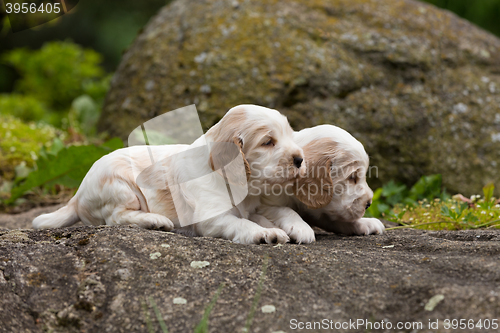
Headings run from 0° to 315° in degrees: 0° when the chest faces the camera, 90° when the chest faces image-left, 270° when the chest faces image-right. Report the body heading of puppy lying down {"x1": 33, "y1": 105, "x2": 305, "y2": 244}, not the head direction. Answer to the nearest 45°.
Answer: approximately 270°

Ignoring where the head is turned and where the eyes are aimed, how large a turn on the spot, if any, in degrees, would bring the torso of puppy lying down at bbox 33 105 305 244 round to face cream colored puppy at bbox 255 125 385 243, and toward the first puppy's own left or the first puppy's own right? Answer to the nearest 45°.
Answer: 0° — it already faces it

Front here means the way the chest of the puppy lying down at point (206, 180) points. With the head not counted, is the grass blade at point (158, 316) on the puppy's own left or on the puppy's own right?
on the puppy's own right

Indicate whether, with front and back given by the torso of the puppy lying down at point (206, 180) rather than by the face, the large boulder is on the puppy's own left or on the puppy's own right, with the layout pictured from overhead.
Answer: on the puppy's own left

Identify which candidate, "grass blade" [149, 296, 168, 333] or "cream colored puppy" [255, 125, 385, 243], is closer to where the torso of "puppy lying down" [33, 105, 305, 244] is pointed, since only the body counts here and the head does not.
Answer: the cream colored puppy

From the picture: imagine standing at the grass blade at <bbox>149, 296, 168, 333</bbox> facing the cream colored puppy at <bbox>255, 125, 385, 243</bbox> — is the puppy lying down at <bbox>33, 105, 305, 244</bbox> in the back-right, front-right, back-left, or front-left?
front-left

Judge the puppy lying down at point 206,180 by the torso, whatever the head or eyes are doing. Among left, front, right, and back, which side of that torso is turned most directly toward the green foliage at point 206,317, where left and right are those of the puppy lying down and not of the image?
right

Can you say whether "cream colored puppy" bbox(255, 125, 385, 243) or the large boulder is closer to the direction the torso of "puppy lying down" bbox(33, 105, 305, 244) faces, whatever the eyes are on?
the cream colored puppy

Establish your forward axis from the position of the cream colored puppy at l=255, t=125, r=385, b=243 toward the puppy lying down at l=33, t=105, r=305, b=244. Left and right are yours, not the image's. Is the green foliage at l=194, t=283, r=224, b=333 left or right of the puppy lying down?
left

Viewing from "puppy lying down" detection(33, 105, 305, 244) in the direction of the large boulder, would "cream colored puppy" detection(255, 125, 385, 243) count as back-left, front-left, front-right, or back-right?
front-right
